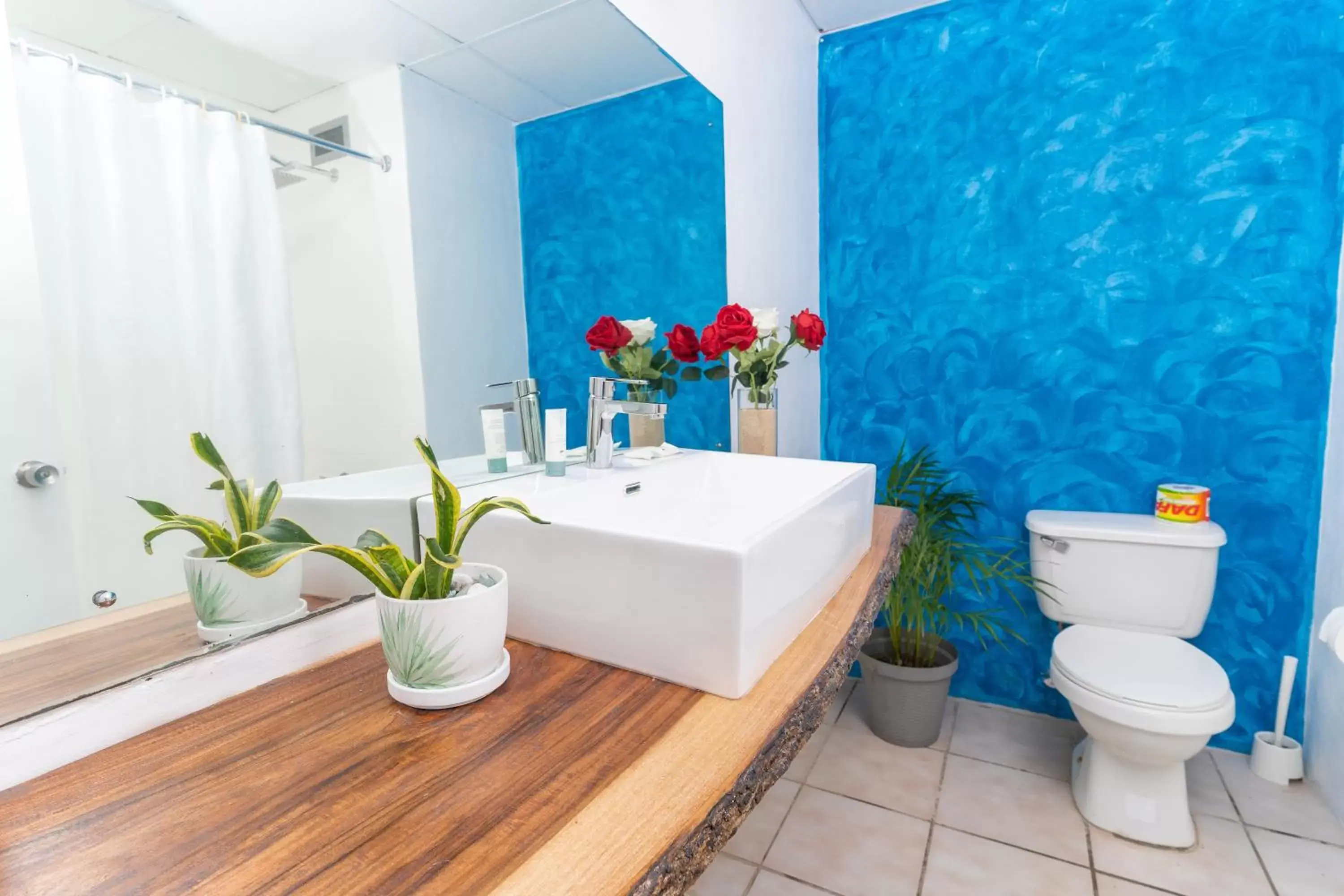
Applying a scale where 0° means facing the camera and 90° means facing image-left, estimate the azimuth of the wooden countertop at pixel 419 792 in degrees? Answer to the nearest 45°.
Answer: approximately 315°

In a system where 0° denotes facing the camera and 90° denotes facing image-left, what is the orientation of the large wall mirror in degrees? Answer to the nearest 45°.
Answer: approximately 315°

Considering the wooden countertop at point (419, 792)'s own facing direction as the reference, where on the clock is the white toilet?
The white toilet is roughly at 10 o'clock from the wooden countertop.

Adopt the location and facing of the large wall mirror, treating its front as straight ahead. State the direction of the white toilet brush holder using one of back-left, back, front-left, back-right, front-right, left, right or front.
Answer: front-left

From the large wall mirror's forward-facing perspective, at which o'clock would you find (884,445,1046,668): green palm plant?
The green palm plant is roughly at 10 o'clock from the large wall mirror.
